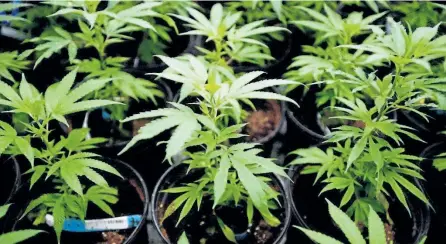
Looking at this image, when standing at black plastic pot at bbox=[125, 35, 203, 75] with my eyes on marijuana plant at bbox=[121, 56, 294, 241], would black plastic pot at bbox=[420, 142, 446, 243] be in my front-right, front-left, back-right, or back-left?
front-left

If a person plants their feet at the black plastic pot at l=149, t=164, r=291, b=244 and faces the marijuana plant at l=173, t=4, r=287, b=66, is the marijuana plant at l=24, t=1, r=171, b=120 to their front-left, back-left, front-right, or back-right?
front-left

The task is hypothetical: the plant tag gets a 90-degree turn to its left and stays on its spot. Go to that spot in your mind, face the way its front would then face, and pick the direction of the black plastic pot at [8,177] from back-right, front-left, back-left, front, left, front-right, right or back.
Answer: back-left

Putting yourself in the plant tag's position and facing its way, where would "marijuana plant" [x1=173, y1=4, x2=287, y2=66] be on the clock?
The marijuana plant is roughly at 8 o'clock from the plant tag.

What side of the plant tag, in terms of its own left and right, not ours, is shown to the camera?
front

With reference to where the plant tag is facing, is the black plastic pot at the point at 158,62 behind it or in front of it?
behind

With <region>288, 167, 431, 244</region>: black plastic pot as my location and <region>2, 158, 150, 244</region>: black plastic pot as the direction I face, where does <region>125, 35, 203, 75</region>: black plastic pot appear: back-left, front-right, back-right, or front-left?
front-right

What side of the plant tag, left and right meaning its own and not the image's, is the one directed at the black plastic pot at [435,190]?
left

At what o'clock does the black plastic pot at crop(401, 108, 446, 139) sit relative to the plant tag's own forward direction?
The black plastic pot is roughly at 9 o'clock from the plant tag.
